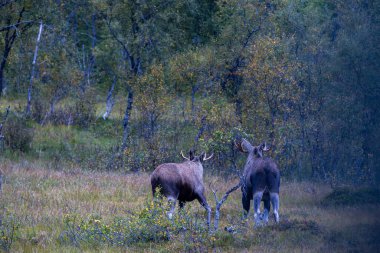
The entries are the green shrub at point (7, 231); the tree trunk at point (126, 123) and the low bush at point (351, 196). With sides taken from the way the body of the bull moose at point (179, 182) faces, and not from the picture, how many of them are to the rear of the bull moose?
1

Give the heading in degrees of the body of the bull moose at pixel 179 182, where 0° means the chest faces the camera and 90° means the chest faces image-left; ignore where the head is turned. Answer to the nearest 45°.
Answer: approximately 225°

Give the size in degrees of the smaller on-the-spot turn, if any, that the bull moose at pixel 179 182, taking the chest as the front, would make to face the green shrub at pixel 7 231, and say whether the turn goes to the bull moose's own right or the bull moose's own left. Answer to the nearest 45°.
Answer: approximately 180°

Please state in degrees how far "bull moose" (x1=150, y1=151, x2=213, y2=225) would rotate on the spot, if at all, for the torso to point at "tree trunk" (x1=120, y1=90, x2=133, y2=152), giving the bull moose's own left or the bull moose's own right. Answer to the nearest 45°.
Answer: approximately 45° to the bull moose's own left

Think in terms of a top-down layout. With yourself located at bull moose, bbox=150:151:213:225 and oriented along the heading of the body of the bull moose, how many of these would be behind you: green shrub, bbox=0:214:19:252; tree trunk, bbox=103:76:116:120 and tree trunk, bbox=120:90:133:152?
1

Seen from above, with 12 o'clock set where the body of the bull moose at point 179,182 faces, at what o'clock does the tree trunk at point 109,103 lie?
The tree trunk is roughly at 10 o'clock from the bull moose.

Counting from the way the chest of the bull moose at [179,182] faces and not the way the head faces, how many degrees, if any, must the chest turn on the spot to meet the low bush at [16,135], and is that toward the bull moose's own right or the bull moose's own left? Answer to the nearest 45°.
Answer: approximately 90° to the bull moose's own left
